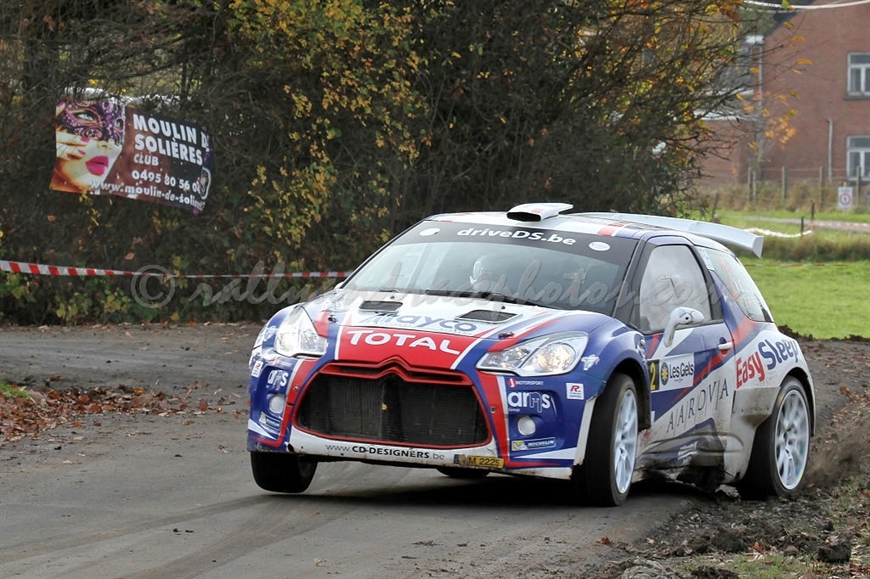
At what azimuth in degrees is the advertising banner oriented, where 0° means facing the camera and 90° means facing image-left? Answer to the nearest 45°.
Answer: approximately 0°

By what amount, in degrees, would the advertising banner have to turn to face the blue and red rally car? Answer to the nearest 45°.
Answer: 0° — it already faces it

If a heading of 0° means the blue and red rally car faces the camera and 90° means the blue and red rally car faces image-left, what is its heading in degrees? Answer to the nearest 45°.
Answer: approximately 45°

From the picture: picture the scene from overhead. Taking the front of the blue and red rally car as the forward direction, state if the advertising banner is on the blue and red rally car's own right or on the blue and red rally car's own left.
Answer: on the blue and red rally car's own right
